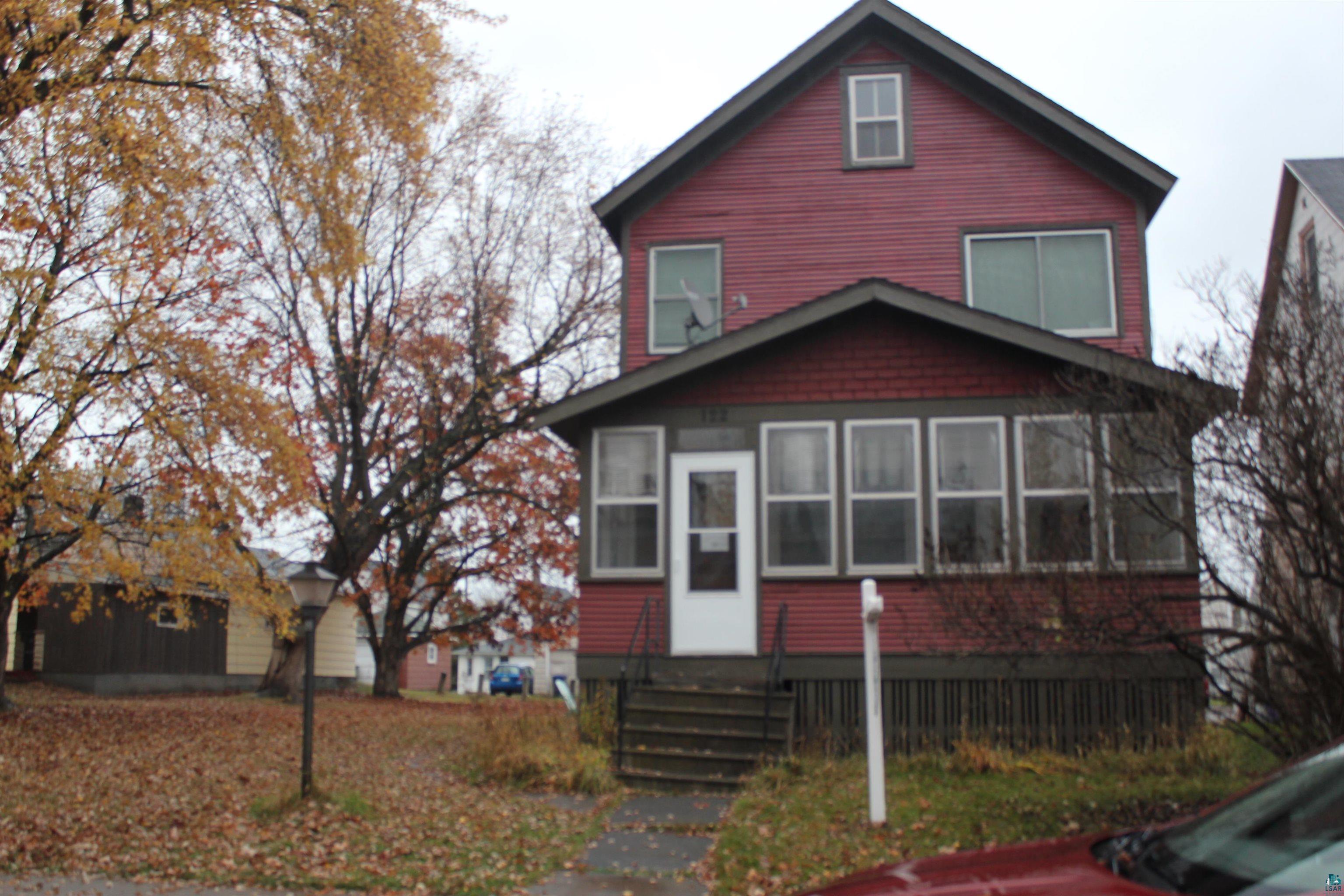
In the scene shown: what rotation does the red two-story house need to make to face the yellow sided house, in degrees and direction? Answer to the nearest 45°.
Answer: approximately 135° to its right

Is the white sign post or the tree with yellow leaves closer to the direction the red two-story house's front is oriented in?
the white sign post

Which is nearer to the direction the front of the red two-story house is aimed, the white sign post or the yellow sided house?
the white sign post

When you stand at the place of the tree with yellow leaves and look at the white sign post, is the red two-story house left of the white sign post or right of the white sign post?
left

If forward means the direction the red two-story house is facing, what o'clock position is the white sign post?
The white sign post is roughly at 12 o'clock from the red two-story house.

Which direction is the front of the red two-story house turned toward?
toward the camera

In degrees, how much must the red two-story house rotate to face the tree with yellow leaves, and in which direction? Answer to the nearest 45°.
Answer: approximately 90° to its right
